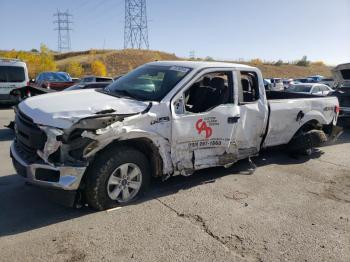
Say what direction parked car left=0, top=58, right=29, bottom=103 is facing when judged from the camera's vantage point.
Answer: facing away from the viewer

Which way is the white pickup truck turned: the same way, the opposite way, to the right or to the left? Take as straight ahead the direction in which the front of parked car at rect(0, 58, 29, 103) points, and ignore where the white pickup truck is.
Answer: to the left

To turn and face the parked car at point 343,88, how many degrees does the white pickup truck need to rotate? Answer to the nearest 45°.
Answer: approximately 180°

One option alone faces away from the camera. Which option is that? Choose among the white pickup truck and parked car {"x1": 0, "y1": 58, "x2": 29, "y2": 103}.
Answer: the parked car

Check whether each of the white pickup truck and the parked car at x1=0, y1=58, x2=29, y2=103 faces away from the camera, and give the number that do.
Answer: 1

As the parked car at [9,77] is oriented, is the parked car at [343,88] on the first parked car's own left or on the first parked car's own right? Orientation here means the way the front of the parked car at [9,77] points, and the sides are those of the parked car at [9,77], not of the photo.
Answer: on the first parked car's own right

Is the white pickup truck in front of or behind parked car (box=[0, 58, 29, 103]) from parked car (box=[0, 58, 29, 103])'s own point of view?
behind

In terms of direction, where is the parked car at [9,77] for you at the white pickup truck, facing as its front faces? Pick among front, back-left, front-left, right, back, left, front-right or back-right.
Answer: right

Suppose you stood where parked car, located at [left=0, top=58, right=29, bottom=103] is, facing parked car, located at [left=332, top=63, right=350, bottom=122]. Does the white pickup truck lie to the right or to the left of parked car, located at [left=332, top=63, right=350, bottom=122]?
right
